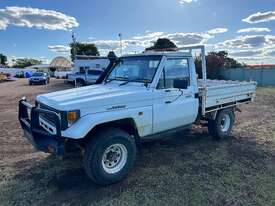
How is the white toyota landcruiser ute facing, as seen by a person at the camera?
facing the viewer and to the left of the viewer

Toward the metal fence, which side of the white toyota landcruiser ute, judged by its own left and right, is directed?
back

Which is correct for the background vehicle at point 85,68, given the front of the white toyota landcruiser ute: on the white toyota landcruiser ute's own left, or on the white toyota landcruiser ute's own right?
on the white toyota landcruiser ute's own right

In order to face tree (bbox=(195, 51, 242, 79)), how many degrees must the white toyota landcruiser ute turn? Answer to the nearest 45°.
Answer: approximately 135° to its right
